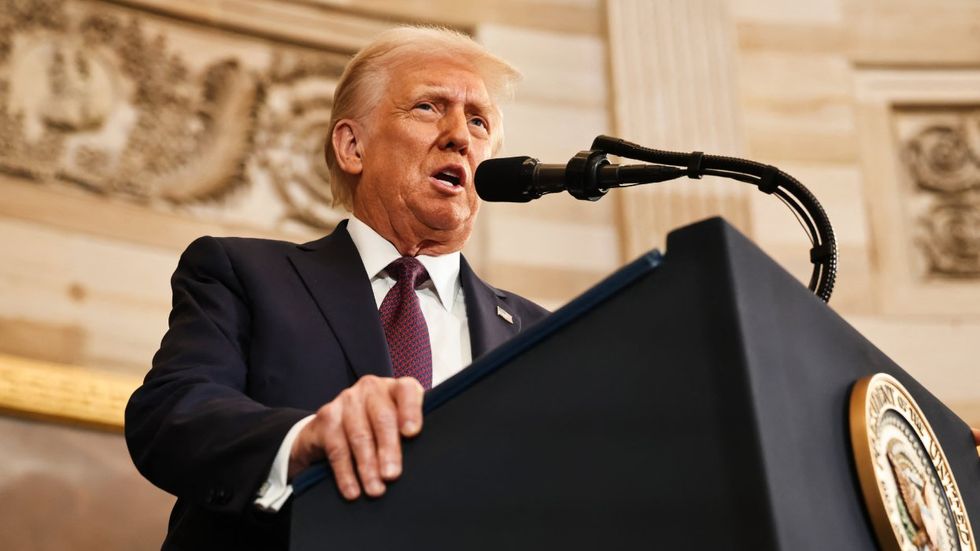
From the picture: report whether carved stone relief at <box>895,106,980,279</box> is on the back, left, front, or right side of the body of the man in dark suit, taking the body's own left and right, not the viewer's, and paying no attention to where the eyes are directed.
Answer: left

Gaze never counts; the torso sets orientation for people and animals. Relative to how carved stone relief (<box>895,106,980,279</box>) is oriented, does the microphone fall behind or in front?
in front

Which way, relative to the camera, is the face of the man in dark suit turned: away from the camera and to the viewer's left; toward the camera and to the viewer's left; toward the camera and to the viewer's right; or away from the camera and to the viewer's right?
toward the camera and to the viewer's right

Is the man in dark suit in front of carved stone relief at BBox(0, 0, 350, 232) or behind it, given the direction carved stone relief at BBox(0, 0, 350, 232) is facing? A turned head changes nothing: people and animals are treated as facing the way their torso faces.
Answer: in front

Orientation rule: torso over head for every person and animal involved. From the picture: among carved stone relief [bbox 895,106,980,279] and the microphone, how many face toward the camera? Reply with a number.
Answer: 1

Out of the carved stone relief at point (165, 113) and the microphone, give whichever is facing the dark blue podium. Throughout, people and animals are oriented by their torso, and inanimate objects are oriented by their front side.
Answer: the carved stone relief

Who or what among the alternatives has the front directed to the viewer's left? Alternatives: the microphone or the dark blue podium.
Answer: the microphone

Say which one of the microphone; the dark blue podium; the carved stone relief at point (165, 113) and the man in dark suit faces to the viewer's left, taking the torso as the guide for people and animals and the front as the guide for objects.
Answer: the microphone

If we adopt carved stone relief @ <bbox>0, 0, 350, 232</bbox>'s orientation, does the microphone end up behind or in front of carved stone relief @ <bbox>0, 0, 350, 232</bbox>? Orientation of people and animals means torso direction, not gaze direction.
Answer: in front

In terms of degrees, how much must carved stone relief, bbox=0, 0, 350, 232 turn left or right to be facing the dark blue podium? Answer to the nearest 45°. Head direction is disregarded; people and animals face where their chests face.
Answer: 0° — it already faces it

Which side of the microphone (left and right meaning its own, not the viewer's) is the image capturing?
left
